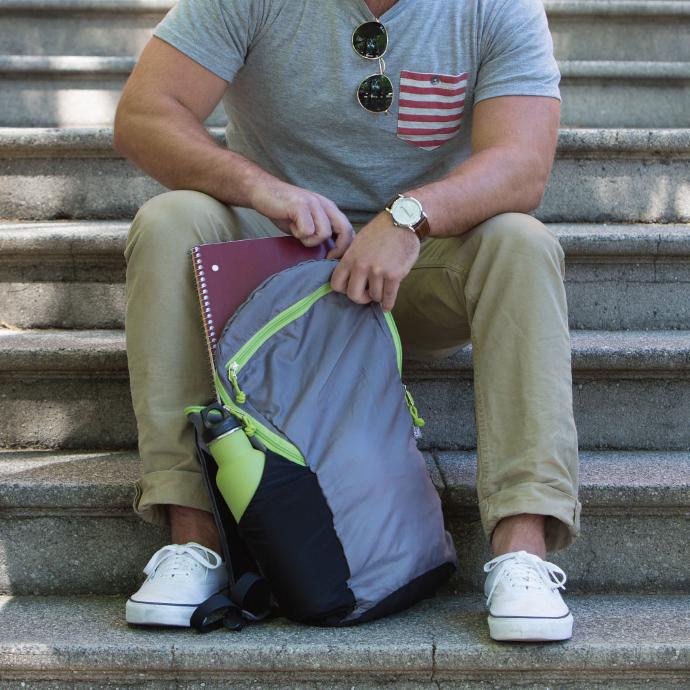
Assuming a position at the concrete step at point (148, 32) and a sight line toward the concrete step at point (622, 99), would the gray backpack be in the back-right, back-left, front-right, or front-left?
front-right

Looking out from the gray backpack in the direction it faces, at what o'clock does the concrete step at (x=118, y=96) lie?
The concrete step is roughly at 7 o'clock from the gray backpack.

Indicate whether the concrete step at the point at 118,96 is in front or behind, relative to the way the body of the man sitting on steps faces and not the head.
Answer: behind

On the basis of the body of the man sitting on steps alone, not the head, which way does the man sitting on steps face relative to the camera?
toward the camera

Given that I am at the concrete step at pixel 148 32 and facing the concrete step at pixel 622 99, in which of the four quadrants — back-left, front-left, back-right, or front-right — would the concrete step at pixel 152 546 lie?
front-right

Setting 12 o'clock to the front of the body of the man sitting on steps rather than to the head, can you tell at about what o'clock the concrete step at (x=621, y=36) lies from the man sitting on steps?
The concrete step is roughly at 7 o'clock from the man sitting on steps.

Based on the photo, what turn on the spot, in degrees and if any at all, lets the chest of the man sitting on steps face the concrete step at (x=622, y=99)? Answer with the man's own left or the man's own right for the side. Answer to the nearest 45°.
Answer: approximately 135° to the man's own left
